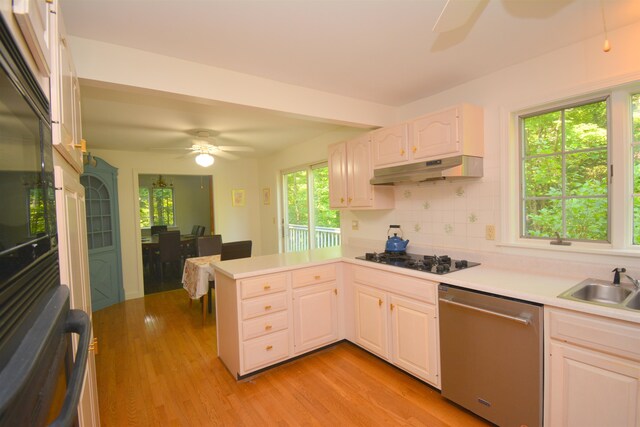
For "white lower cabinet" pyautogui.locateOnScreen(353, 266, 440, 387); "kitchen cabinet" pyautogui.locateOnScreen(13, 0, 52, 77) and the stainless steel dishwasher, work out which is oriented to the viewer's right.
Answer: the kitchen cabinet

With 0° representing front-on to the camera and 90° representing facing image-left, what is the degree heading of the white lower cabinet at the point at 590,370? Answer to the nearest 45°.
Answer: approximately 45°

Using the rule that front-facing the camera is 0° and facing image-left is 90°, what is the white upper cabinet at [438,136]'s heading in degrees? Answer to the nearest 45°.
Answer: approximately 45°

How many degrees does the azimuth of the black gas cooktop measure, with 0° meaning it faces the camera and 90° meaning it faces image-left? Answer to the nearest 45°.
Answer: approximately 45°

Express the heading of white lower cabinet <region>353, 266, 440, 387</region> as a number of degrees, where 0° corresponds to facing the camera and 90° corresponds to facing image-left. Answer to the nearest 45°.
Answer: approximately 45°

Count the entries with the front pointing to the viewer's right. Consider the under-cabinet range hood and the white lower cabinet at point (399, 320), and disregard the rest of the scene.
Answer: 0

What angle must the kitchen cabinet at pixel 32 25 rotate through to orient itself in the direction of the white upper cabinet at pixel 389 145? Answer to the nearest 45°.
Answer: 0° — it already faces it

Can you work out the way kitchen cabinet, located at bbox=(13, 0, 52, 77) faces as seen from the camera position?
facing to the right of the viewer

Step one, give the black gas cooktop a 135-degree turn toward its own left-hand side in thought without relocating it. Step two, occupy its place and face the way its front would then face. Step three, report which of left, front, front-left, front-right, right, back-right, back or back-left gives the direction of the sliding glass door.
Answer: back-left

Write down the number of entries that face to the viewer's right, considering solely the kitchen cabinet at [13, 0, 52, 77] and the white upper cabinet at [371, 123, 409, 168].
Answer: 1

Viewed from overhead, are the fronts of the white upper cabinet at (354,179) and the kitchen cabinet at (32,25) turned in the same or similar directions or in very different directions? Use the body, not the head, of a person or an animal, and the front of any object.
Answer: very different directions
